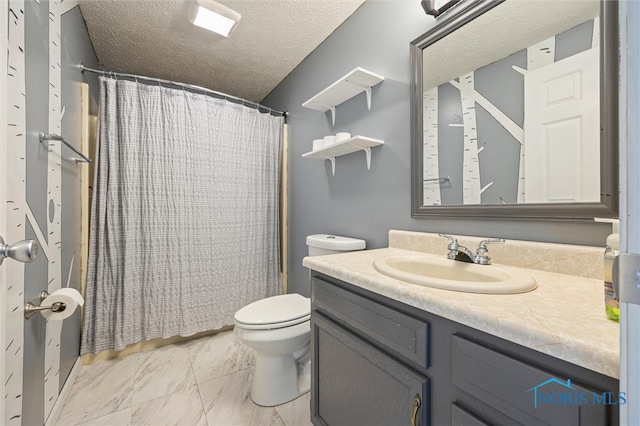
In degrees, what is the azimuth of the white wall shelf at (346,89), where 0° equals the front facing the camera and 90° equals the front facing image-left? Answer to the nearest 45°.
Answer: approximately 45°

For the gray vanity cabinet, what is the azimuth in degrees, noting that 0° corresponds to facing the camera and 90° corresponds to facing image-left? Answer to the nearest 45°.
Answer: approximately 45°

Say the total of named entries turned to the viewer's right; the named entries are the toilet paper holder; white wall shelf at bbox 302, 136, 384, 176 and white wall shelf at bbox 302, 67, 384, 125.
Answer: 1

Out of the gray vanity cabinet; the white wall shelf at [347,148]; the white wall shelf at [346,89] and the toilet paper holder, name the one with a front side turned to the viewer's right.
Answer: the toilet paper holder

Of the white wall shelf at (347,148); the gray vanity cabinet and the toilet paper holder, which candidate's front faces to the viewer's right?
the toilet paper holder

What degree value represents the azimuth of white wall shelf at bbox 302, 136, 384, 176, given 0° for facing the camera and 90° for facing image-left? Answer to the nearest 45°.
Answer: approximately 45°

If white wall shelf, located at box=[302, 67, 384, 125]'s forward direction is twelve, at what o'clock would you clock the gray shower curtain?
The gray shower curtain is roughly at 2 o'clock from the white wall shelf.

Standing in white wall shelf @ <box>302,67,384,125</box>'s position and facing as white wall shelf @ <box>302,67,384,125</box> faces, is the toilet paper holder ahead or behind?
ahead

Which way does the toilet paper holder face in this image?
to the viewer's right

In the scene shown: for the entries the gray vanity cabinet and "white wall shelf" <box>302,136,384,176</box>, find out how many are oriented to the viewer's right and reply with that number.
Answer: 0

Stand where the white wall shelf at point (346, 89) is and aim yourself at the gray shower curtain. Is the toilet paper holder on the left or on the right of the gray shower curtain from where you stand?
left

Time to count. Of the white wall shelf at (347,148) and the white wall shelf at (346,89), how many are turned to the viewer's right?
0

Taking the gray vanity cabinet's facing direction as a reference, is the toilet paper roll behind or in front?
in front
